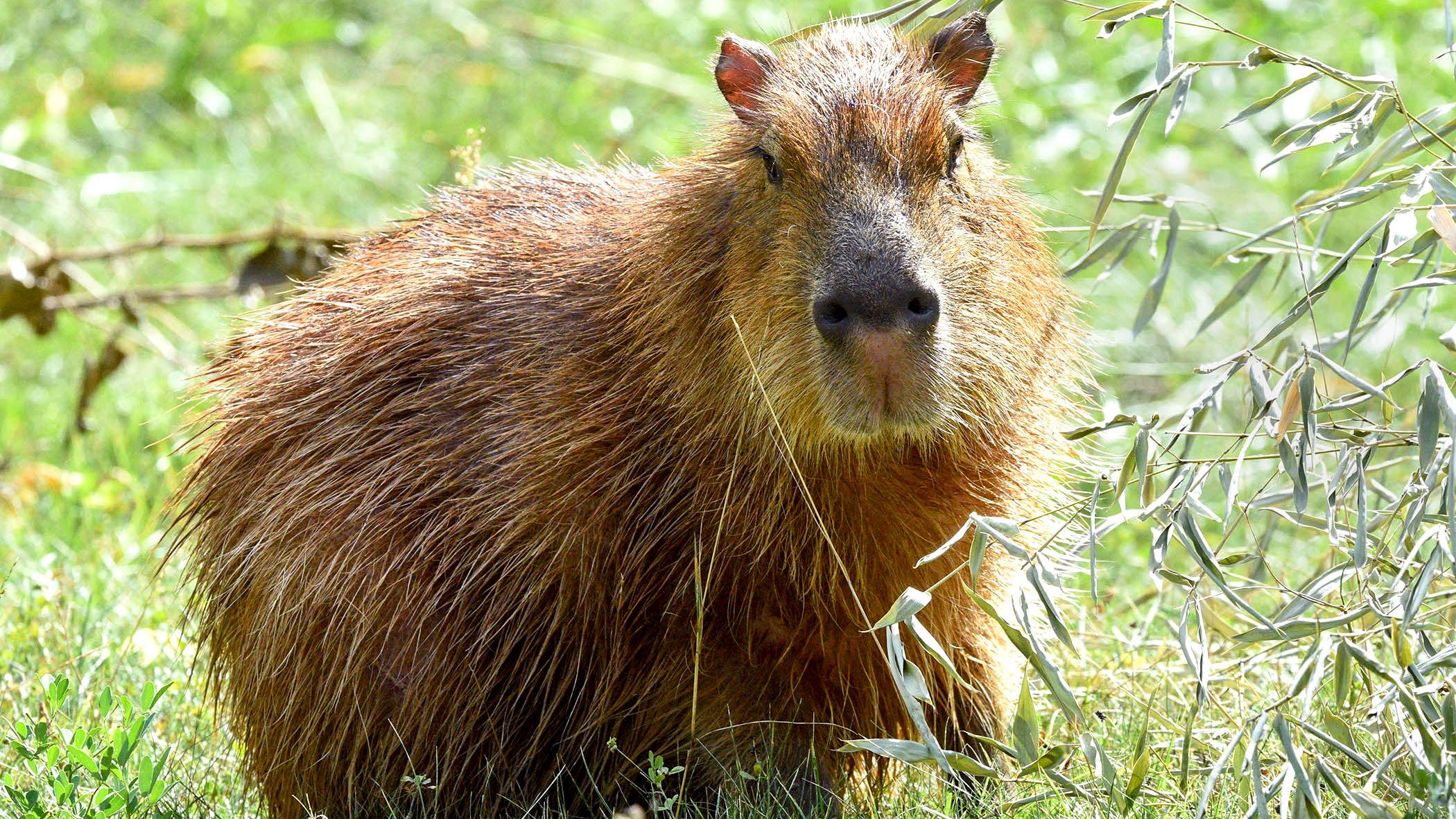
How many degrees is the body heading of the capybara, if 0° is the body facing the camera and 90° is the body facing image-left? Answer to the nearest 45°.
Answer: approximately 315°

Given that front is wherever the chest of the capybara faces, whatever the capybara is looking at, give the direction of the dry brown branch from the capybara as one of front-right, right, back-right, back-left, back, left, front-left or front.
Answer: back
